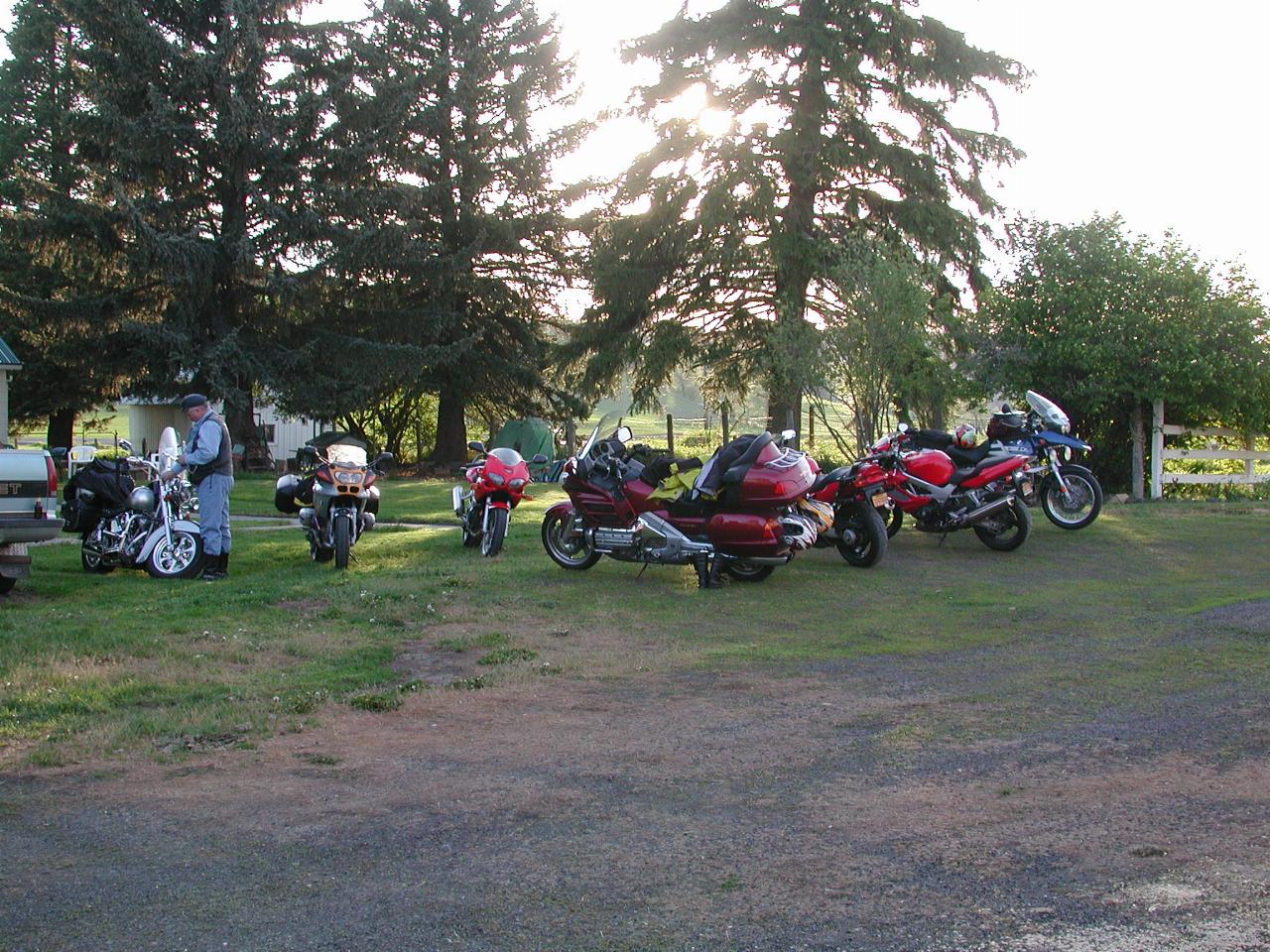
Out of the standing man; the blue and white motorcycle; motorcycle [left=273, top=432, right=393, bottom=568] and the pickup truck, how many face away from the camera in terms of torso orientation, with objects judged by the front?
1

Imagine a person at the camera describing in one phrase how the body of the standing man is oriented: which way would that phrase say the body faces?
to the viewer's left

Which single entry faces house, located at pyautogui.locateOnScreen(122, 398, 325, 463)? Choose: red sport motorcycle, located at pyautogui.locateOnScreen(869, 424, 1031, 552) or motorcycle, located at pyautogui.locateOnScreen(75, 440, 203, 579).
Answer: the red sport motorcycle

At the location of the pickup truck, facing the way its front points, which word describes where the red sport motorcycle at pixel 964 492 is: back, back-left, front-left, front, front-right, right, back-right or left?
right

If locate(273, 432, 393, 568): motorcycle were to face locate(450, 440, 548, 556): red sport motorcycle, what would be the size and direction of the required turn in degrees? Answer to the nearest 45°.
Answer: approximately 90° to its left

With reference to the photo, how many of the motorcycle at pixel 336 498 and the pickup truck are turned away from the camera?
1

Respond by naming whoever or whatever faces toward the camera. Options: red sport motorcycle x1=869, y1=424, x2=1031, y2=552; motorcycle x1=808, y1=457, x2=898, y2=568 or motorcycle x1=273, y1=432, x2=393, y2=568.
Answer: motorcycle x1=273, y1=432, x2=393, y2=568

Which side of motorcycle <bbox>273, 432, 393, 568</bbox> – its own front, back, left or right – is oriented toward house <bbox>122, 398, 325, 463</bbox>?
back

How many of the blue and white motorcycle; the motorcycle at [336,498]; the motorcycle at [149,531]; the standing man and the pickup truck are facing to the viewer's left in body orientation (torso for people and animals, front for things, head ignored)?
1

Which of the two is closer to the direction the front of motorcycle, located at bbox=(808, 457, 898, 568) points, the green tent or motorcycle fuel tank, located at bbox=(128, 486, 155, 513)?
the green tent

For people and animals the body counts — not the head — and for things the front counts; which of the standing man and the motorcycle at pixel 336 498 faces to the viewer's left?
the standing man

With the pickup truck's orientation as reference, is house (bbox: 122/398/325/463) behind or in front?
in front

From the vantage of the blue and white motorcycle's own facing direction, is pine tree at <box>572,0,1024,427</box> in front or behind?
behind

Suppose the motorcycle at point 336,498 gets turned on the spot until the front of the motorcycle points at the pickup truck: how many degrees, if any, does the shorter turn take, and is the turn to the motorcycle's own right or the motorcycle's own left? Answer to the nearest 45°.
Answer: approximately 45° to the motorcycle's own right

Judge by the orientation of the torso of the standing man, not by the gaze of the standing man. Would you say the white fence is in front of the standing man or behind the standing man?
behind

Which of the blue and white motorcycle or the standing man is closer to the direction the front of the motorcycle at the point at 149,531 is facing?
the standing man

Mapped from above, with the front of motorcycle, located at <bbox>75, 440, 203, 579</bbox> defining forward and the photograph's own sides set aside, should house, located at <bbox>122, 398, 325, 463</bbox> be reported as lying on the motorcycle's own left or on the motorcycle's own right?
on the motorcycle's own left

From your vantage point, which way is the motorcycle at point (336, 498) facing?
toward the camera

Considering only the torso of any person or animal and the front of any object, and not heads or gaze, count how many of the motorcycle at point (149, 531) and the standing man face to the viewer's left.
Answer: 1

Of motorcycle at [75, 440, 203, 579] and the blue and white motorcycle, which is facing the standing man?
the motorcycle
